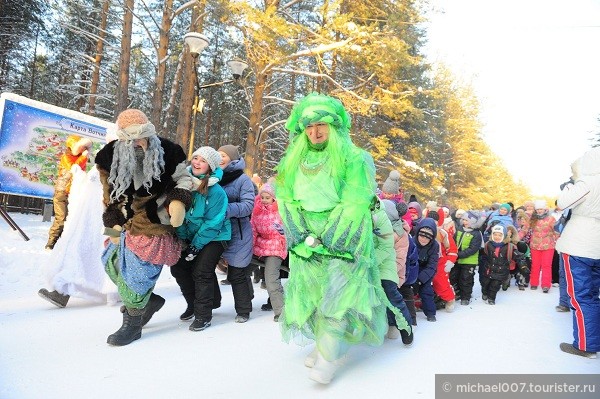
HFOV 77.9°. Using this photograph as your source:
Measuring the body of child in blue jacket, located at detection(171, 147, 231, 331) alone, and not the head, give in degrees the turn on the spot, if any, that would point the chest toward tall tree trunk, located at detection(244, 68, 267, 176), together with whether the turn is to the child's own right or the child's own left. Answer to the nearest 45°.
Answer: approximately 135° to the child's own right

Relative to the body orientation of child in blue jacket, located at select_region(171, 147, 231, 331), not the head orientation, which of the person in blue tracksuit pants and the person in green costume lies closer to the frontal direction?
the person in green costume

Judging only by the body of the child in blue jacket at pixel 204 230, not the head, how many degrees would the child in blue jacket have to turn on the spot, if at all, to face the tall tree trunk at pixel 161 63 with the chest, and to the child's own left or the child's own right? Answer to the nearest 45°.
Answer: approximately 135° to the child's own right

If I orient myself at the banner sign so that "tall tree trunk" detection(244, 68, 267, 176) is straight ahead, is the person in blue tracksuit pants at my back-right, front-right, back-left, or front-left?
back-right

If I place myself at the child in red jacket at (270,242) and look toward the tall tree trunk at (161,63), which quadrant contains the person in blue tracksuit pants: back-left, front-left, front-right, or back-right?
back-right

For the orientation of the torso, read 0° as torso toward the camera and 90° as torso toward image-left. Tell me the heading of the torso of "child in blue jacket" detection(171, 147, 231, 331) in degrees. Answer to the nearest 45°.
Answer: approximately 45°

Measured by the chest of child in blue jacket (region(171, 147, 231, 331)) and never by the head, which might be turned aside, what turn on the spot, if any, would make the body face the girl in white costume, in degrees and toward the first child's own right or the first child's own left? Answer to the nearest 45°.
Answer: approximately 90° to the first child's own right

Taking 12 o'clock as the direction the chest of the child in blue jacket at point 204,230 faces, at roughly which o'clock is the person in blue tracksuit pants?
The person in blue tracksuit pants is roughly at 8 o'clock from the child in blue jacket.

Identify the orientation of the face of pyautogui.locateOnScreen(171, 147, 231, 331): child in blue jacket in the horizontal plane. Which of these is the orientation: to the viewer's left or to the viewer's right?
to the viewer's left

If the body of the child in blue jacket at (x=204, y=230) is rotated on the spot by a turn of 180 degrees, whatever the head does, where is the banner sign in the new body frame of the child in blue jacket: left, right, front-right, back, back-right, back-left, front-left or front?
left

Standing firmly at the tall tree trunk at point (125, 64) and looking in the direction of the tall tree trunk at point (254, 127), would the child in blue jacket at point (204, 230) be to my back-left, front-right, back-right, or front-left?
front-right

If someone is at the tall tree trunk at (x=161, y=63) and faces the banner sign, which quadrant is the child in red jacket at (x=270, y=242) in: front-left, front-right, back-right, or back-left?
front-left
